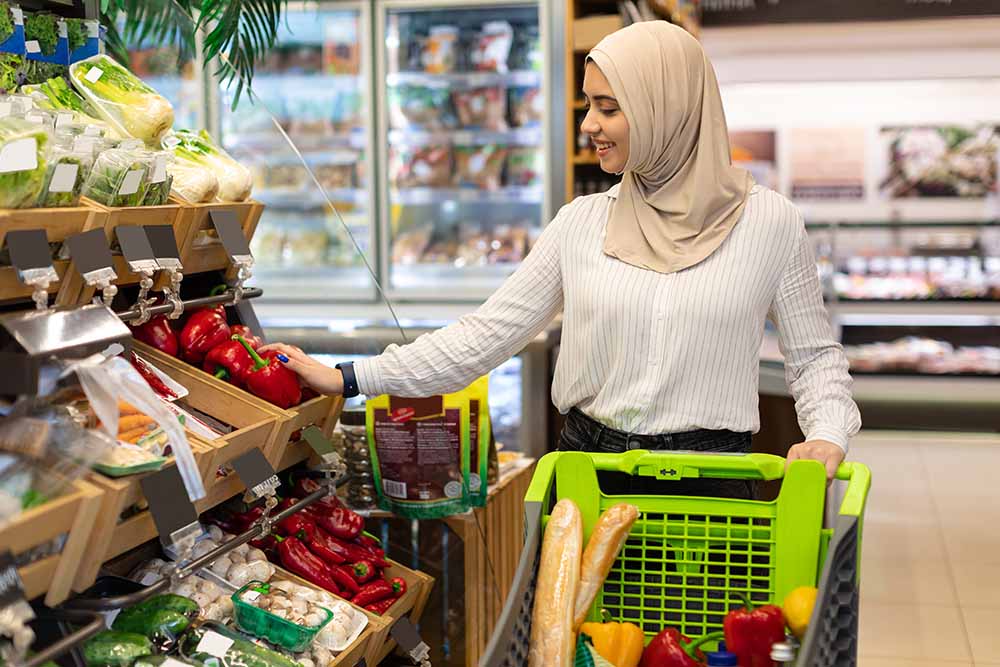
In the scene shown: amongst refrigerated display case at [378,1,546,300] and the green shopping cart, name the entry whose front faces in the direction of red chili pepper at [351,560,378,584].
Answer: the refrigerated display case

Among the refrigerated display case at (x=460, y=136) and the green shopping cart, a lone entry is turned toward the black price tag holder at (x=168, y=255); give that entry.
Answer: the refrigerated display case

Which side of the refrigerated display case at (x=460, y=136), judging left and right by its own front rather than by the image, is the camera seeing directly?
front

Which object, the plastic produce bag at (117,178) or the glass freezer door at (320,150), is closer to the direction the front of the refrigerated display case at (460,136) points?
the plastic produce bag

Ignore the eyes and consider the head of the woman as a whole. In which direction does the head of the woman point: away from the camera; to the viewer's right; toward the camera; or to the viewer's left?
to the viewer's left

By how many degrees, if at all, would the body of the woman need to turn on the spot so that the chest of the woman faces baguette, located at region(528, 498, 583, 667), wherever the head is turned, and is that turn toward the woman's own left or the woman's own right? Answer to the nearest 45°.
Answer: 0° — they already face it

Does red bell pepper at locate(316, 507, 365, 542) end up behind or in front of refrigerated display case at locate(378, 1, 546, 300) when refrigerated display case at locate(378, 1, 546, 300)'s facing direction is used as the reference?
in front

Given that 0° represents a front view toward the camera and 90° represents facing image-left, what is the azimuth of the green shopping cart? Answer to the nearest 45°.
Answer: approximately 0°

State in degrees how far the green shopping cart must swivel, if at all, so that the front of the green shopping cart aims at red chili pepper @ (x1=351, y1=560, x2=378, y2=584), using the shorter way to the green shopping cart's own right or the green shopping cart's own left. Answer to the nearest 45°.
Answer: approximately 135° to the green shopping cart's own right

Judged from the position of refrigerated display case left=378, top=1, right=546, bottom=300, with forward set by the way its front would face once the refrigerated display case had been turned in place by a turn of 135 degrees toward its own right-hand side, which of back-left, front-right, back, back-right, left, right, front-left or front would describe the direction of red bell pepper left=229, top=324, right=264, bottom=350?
back-left

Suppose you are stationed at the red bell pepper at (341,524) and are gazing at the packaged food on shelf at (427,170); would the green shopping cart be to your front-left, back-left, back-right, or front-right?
back-right

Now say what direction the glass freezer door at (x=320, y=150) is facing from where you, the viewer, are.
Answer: facing the viewer

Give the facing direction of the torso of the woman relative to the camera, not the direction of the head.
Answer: toward the camera

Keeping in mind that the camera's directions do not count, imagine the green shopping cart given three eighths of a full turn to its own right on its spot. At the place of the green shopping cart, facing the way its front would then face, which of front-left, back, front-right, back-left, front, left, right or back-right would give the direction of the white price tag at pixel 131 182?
front-left

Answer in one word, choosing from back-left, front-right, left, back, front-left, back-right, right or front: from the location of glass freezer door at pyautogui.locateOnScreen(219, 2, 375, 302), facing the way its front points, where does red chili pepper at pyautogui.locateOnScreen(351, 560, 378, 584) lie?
front
